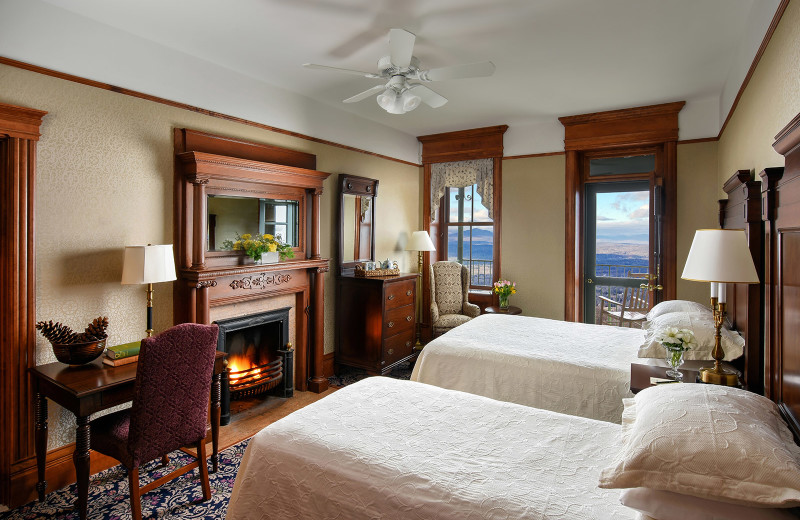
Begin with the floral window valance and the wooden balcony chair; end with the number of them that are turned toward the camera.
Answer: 1

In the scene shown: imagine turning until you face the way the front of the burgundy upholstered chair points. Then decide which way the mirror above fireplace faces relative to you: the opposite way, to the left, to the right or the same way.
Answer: the opposite way

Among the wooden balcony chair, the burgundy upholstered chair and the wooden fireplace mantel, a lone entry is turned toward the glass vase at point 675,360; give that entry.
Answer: the wooden fireplace mantel

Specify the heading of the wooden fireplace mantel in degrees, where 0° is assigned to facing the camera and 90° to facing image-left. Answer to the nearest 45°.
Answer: approximately 315°

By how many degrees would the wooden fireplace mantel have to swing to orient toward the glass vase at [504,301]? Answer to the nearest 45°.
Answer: approximately 45° to its left

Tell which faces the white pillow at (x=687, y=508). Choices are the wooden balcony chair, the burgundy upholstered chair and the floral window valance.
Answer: the floral window valance

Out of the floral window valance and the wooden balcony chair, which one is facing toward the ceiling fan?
the floral window valance

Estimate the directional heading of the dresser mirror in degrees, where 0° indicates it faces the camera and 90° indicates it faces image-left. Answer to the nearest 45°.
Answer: approximately 315°

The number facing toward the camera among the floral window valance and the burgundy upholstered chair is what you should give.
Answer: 1

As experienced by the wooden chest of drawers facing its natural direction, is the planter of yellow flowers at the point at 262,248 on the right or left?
on its right
